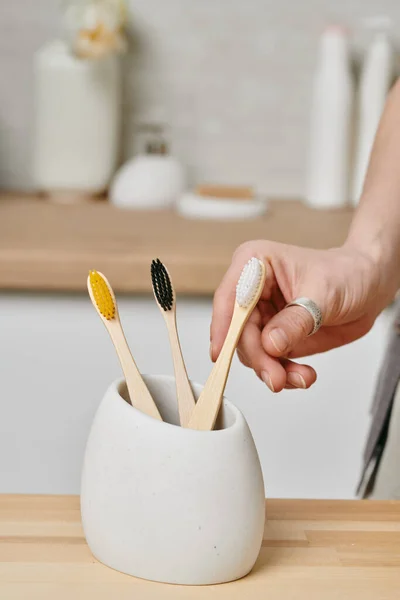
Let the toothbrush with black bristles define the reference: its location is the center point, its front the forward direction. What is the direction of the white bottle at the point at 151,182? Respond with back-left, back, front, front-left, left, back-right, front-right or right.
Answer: back

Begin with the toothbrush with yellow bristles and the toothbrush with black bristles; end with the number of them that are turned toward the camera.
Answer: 2

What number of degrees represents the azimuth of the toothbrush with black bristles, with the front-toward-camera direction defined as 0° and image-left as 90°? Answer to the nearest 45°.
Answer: approximately 0°

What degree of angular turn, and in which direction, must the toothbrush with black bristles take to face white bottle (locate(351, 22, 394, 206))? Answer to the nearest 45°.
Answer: approximately 180°

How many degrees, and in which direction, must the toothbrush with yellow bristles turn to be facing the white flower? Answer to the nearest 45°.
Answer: approximately 180°

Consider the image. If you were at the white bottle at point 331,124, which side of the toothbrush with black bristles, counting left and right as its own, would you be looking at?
back

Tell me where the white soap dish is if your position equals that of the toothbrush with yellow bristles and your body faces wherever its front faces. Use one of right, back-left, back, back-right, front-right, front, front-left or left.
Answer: back

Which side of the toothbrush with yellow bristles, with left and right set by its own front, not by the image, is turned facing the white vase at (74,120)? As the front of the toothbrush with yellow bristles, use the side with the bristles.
back

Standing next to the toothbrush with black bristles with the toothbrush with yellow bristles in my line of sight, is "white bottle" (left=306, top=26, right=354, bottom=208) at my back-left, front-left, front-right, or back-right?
back-right

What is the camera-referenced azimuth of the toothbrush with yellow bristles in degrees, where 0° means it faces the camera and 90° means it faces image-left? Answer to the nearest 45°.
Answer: approximately 0°
